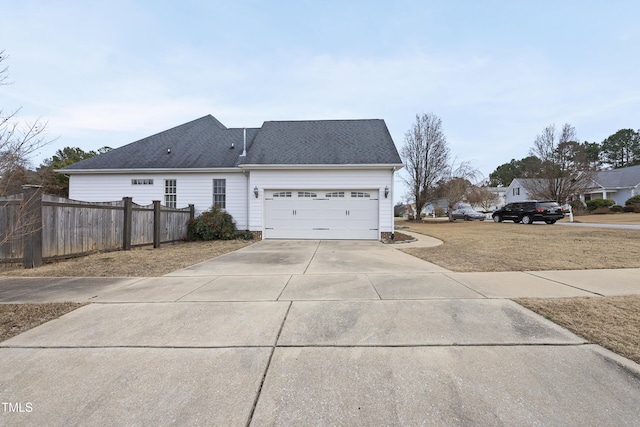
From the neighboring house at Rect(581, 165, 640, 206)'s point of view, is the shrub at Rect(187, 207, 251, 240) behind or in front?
in front

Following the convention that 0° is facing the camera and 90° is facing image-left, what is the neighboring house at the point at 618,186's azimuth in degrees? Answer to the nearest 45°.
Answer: approximately 45°

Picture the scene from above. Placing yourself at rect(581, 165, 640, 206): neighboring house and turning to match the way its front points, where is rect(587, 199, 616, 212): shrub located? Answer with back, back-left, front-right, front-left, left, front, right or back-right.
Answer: front-left

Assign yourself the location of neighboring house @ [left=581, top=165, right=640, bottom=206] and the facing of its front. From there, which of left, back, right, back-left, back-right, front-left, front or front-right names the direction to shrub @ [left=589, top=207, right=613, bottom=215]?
front-left

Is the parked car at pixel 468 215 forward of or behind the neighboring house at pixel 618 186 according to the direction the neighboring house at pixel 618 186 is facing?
forward

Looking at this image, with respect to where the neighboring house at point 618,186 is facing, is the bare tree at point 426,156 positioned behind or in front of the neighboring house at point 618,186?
in front
